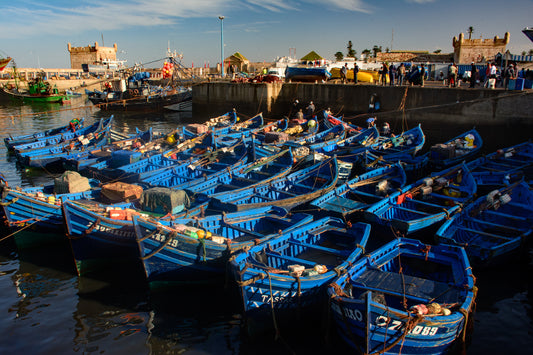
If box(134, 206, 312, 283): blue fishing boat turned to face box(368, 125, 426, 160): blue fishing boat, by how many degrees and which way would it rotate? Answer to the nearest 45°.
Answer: approximately 180°

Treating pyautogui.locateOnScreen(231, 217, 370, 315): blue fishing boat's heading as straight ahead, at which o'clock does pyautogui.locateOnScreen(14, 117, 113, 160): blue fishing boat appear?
pyautogui.locateOnScreen(14, 117, 113, 160): blue fishing boat is roughly at 3 o'clock from pyautogui.locateOnScreen(231, 217, 370, 315): blue fishing boat.
